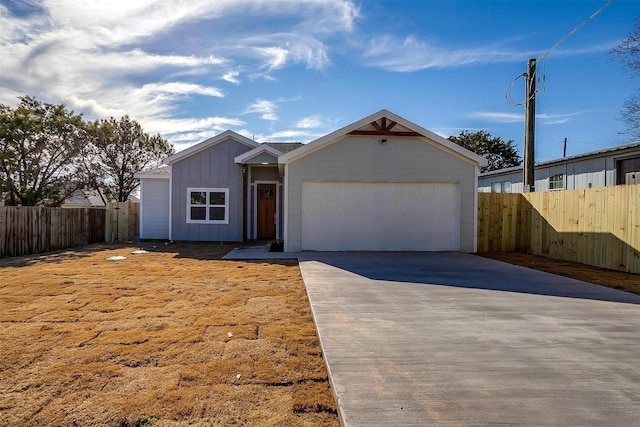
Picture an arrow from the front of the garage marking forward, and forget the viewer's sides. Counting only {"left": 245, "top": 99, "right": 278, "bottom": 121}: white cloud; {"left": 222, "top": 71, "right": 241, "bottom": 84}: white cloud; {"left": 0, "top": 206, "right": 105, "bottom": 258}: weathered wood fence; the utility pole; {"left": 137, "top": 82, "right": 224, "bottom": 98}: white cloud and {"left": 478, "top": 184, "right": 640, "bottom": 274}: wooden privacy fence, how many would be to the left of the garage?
2

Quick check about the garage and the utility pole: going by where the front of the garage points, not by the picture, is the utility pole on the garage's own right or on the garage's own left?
on the garage's own left

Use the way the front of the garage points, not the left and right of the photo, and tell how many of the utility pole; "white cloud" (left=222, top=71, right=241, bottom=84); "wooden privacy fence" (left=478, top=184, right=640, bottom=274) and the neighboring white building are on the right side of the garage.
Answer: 1

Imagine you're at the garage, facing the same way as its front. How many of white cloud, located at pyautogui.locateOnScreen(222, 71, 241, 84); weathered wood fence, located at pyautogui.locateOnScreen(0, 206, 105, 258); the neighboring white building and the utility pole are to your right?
2

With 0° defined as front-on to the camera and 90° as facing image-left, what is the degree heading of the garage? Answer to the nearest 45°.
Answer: approximately 0°

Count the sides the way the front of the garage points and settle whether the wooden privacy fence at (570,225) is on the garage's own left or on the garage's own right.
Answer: on the garage's own left

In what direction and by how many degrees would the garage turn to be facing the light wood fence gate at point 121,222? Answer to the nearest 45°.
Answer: approximately 90° to its right

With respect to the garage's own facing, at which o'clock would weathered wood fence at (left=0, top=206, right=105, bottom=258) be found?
The weathered wood fence is roughly at 3 o'clock from the garage.

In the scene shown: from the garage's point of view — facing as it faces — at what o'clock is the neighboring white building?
The neighboring white building is roughly at 8 o'clock from the garage.

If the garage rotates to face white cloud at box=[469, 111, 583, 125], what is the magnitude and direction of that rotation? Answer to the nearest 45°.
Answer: approximately 135° to its left
